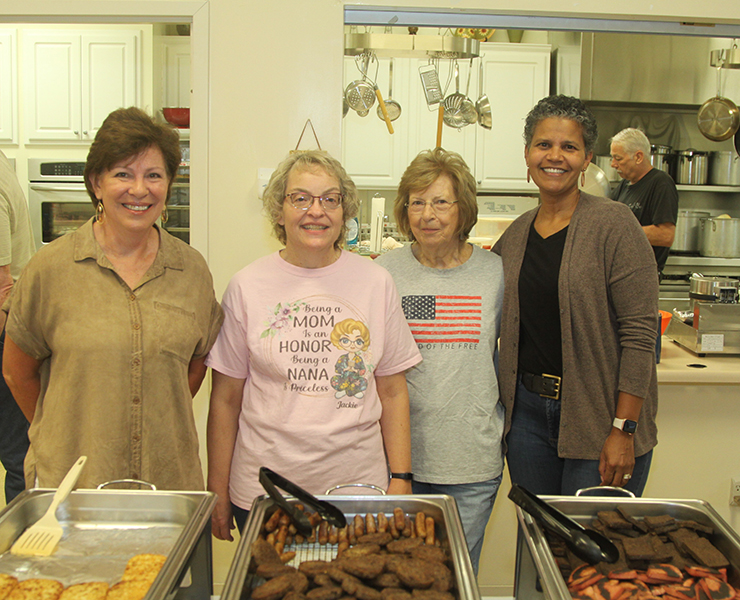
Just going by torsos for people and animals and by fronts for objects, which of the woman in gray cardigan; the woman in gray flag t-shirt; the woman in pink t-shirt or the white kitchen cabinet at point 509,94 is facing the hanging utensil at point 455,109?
the white kitchen cabinet

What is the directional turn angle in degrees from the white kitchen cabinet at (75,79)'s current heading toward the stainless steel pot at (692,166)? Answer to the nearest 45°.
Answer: approximately 90° to its left

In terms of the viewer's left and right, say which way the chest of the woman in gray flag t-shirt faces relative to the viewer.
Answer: facing the viewer

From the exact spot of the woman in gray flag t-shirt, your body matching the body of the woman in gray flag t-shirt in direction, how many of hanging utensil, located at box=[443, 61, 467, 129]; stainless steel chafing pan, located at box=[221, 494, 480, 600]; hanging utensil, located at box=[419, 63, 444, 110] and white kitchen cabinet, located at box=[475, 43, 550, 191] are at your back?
3

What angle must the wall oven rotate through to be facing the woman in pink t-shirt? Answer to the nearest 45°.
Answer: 0° — it already faces them

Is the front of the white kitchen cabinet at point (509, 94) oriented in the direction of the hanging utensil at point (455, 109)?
yes

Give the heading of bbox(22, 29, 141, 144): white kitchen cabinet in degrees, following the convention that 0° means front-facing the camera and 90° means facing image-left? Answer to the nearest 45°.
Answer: approximately 0°

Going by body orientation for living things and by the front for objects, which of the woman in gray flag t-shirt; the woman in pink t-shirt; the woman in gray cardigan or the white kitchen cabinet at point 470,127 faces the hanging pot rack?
the white kitchen cabinet

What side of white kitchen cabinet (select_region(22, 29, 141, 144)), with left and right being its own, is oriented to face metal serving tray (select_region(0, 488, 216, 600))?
front
